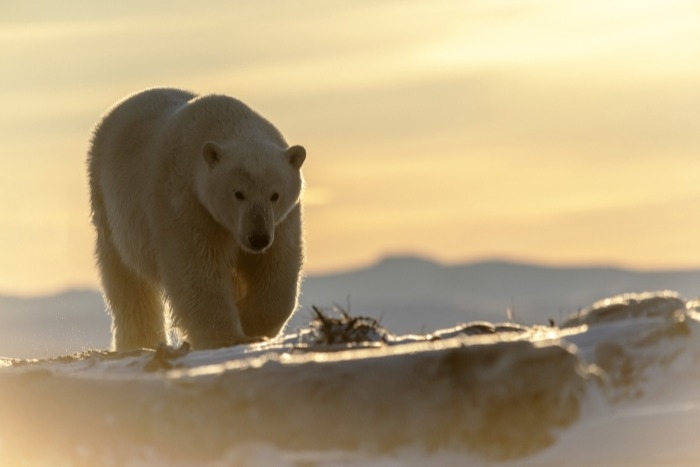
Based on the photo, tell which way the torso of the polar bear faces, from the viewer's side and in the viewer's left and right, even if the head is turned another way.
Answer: facing the viewer and to the right of the viewer
